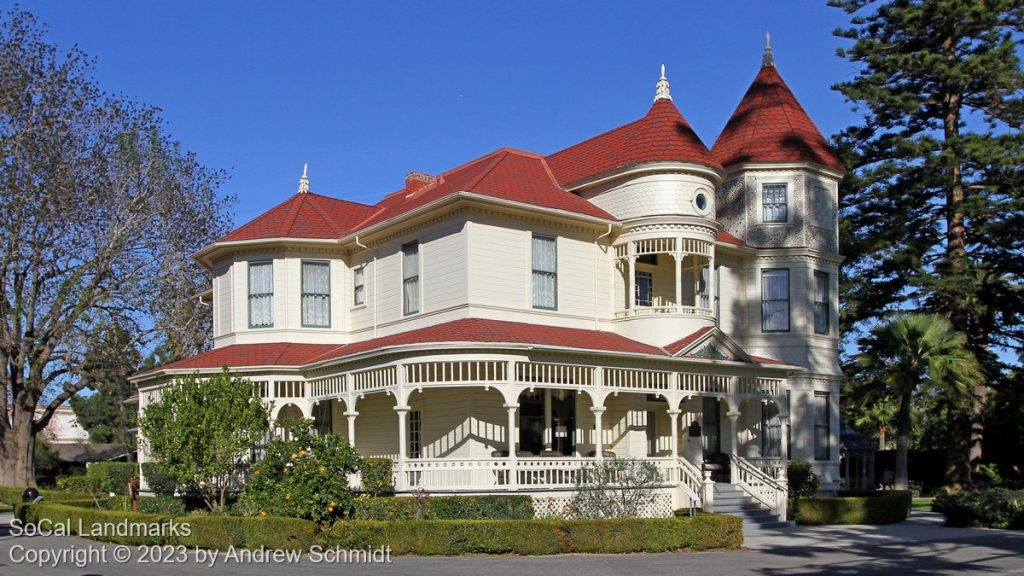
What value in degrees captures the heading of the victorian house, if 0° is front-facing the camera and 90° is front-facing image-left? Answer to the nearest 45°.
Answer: approximately 315°

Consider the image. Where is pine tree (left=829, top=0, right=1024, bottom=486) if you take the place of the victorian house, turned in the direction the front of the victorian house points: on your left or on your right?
on your left

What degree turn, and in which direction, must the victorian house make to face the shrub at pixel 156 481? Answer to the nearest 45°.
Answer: approximately 135° to its right

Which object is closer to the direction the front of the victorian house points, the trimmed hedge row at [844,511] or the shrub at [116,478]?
the trimmed hedge row

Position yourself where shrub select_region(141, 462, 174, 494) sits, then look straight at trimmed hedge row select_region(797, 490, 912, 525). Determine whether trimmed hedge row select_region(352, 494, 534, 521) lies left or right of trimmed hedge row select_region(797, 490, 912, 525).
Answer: right

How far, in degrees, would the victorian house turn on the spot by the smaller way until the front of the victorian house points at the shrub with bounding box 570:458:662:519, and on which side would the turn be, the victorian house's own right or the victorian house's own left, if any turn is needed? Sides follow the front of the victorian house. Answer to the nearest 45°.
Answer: approximately 45° to the victorian house's own right

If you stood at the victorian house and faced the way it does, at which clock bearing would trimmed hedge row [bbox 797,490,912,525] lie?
The trimmed hedge row is roughly at 11 o'clock from the victorian house.
